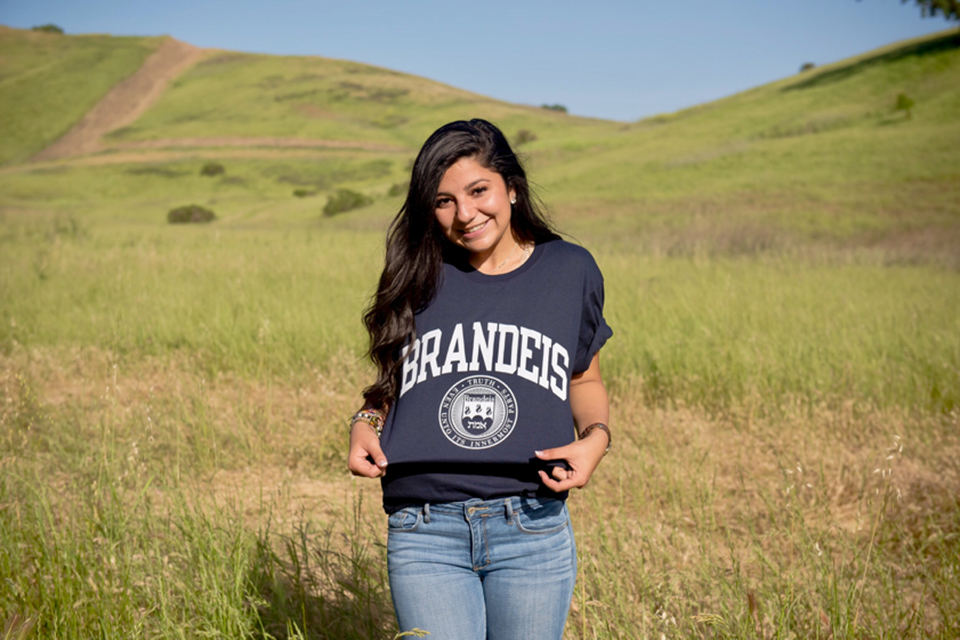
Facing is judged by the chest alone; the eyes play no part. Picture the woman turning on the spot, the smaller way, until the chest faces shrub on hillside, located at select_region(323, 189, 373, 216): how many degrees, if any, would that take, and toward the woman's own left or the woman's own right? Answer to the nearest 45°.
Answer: approximately 180°

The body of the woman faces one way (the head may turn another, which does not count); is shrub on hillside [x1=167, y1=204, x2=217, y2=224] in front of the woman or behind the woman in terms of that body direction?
behind

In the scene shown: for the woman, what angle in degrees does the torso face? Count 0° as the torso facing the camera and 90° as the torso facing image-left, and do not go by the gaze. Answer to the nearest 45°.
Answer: approximately 0°

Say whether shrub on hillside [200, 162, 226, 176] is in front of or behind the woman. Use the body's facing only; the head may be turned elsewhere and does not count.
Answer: behind
